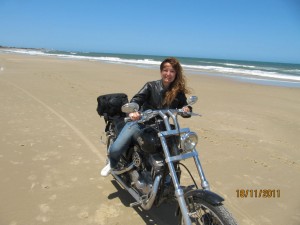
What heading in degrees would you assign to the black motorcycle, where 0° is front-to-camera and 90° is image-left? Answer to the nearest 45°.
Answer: approximately 315°

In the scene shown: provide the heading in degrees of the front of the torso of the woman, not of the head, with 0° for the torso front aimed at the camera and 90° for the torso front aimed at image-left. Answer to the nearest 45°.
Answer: approximately 0°
